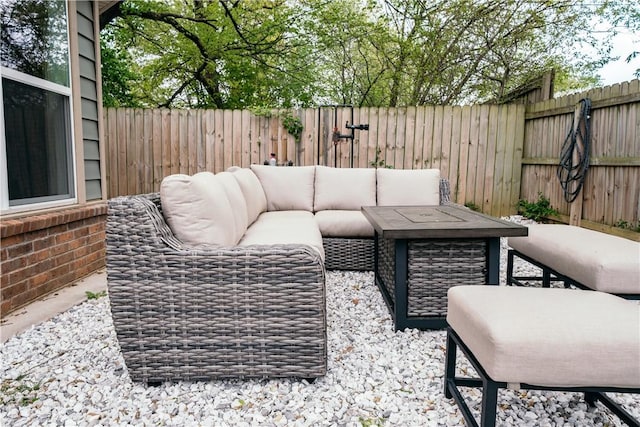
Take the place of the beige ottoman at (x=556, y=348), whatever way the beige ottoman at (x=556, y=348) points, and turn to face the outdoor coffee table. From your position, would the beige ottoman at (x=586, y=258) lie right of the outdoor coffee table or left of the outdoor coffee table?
right

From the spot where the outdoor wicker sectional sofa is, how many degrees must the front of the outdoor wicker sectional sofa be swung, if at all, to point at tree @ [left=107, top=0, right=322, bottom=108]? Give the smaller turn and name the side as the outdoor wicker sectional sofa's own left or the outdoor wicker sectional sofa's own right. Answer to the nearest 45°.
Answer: approximately 135° to the outdoor wicker sectional sofa's own left

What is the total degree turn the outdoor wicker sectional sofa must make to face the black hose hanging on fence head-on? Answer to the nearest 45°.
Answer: approximately 90° to its left

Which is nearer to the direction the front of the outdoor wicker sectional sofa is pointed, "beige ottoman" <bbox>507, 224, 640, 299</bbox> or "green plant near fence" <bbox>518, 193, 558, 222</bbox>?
the beige ottoman

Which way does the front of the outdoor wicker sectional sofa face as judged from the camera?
facing the viewer and to the right of the viewer

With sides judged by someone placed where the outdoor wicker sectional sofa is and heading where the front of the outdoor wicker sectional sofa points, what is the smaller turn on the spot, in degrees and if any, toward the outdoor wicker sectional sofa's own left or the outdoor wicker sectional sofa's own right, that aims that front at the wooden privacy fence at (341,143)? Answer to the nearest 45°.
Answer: approximately 135° to the outdoor wicker sectional sofa's own left

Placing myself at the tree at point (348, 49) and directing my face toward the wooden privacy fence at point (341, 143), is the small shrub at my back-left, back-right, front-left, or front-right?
front-left

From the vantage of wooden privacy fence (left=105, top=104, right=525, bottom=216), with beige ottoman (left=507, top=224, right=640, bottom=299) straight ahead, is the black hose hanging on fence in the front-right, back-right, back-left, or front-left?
front-left

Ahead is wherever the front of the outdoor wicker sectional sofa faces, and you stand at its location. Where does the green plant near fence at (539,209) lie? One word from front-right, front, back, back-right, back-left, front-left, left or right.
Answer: left

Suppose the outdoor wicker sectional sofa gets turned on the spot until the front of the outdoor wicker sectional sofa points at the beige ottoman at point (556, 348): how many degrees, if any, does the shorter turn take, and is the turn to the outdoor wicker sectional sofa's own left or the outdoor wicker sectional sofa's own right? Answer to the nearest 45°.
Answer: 0° — it already faces it

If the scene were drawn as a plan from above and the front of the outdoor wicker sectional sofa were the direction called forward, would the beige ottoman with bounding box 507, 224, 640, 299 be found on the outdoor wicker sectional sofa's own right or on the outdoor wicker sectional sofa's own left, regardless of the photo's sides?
on the outdoor wicker sectional sofa's own left

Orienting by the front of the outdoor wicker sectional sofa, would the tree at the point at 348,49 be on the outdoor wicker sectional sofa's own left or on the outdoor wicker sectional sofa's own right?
on the outdoor wicker sectional sofa's own left
